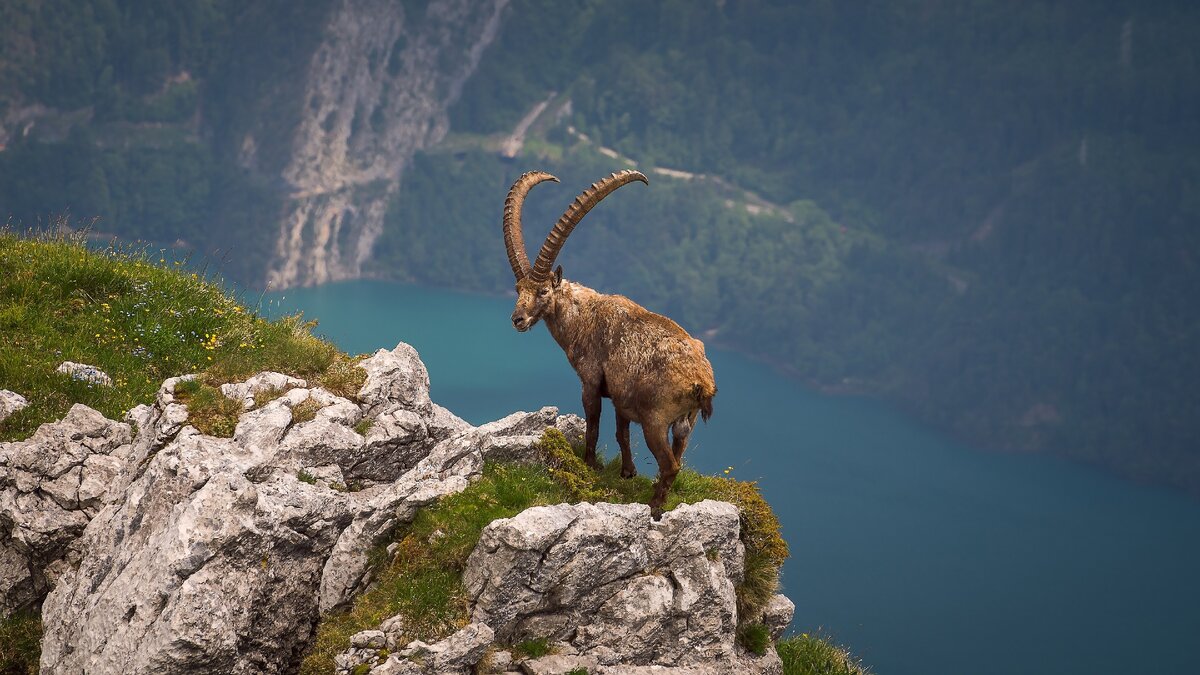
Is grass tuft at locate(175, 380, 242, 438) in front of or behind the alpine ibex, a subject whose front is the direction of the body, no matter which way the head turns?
in front

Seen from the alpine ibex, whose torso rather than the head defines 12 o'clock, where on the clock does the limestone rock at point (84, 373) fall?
The limestone rock is roughly at 11 o'clock from the alpine ibex.

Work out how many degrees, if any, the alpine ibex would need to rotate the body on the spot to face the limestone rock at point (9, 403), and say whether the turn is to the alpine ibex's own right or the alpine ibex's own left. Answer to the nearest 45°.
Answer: approximately 45° to the alpine ibex's own left

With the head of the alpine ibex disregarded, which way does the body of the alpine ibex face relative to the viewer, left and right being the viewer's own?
facing away from the viewer and to the left of the viewer

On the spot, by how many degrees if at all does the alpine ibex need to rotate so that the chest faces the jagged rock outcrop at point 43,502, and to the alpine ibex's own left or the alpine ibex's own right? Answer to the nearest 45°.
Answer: approximately 45° to the alpine ibex's own left
